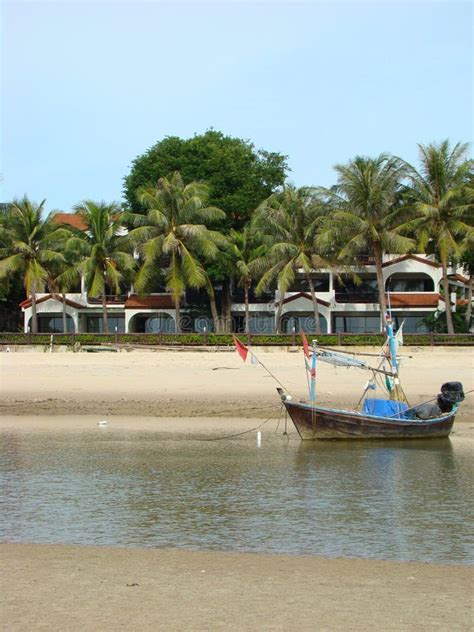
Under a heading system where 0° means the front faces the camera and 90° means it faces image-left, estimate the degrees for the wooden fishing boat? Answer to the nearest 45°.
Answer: approximately 90°

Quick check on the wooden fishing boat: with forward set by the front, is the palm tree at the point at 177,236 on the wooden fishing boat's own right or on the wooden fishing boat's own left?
on the wooden fishing boat's own right

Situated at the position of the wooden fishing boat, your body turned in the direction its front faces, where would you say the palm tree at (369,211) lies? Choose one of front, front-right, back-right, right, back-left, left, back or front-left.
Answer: right

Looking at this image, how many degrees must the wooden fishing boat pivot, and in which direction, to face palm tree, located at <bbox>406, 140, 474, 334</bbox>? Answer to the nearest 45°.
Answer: approximately 90° to its right
